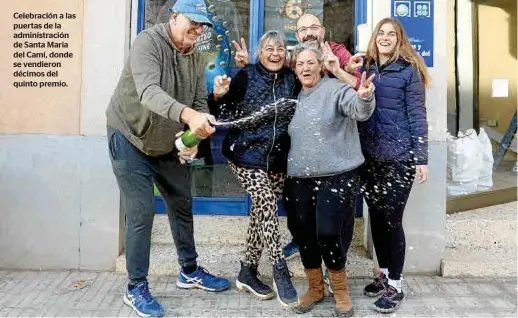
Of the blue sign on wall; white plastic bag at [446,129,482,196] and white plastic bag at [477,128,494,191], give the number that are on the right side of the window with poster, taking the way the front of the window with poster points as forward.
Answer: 0

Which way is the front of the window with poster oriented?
toward the camera

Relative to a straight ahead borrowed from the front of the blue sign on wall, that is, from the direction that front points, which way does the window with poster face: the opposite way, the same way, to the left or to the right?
the same way

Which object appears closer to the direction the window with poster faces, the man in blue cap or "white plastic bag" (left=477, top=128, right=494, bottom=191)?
the man in blue cap

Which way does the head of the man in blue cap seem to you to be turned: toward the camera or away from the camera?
toward the camera

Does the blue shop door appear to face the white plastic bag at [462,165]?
no

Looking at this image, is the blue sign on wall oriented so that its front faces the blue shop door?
no

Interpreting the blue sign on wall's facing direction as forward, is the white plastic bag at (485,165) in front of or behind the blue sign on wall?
behind

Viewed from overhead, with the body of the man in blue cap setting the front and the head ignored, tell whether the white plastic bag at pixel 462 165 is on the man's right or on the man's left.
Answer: on the man's left

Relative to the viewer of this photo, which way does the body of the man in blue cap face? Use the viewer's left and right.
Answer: facing the viewer and to the right of the viewer

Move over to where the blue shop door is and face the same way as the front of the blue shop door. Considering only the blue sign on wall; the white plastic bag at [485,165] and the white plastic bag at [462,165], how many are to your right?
0

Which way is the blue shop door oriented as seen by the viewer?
toward the camera
